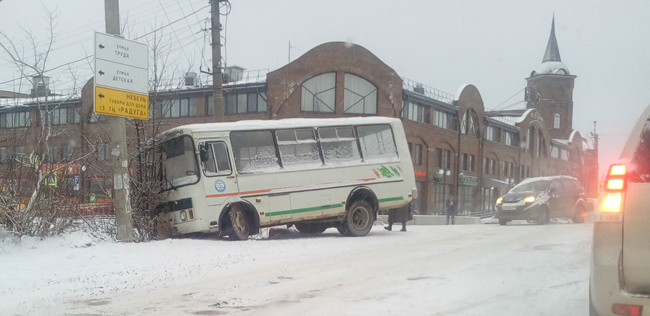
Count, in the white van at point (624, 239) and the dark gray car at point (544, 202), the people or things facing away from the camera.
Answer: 1

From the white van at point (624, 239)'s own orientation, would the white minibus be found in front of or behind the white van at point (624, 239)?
in front

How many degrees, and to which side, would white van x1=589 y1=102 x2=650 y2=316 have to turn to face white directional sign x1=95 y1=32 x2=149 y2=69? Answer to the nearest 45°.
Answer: approximately 45° to its left

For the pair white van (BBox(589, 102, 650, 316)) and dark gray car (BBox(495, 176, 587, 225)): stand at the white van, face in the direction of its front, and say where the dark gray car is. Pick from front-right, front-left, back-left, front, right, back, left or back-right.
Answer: front

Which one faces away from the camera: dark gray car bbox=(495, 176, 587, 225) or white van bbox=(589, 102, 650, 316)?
the white van

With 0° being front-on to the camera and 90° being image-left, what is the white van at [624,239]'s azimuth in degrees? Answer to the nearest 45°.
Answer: approximately 180°

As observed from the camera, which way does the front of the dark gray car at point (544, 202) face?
facing the viewer and to the left of the viewer

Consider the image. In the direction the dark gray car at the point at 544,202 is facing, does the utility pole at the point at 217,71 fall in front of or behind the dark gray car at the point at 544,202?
in front
